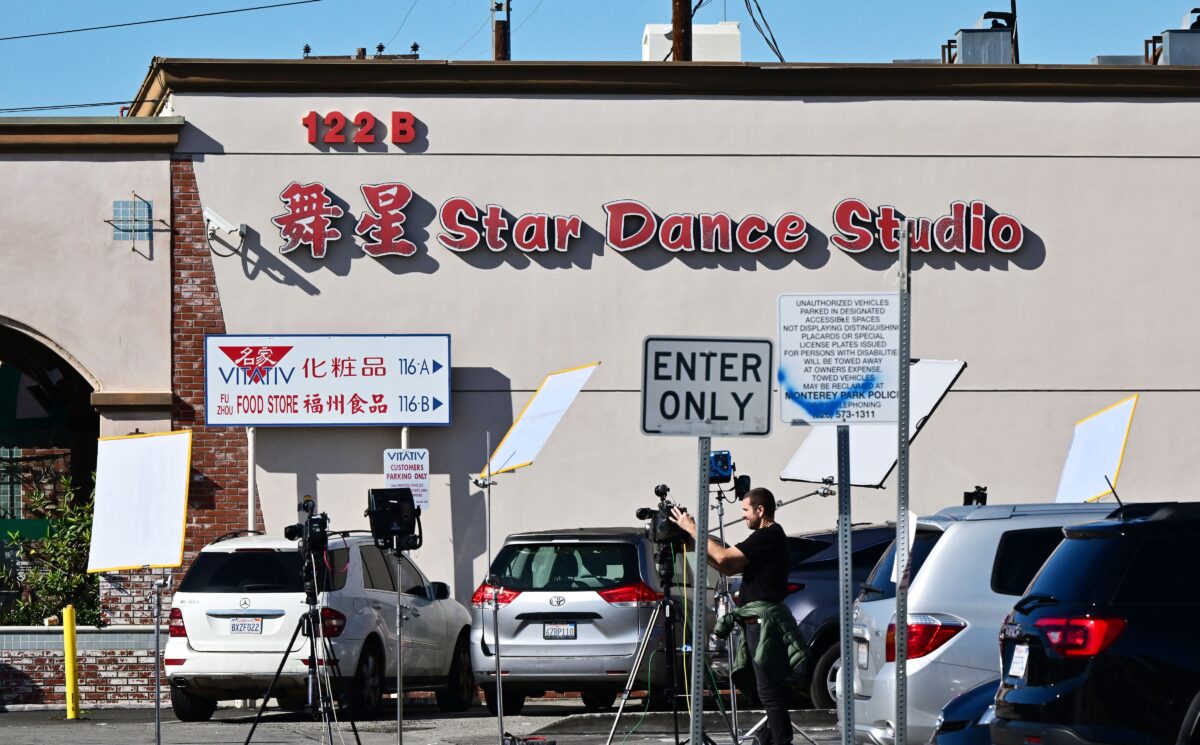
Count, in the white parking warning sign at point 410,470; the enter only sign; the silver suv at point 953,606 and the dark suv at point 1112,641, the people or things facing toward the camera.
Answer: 2

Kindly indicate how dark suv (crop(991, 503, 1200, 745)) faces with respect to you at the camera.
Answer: facing away from the viewer and to the right of the viewer

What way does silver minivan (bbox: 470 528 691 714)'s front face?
away from the camera

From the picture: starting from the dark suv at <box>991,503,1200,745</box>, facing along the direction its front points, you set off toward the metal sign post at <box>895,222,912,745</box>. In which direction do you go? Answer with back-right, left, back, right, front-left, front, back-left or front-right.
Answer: back-left

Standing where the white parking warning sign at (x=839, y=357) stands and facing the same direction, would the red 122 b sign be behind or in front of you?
behind

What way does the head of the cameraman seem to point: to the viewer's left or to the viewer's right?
to the viewer's left

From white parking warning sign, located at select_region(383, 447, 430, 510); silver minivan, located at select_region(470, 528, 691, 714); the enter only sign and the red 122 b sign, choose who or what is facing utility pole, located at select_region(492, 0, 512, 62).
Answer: the silver minivan

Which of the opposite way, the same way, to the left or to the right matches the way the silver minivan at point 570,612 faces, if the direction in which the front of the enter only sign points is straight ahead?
the opposite way

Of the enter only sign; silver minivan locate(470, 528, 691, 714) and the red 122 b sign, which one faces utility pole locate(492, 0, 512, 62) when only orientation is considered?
the silver minivan

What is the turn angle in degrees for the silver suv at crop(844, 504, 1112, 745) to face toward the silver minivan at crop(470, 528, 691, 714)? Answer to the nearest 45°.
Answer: approximately 90° to its left

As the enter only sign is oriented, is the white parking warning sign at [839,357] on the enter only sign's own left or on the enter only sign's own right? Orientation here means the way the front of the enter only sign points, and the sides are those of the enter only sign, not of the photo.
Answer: on the enter only sign's own left
